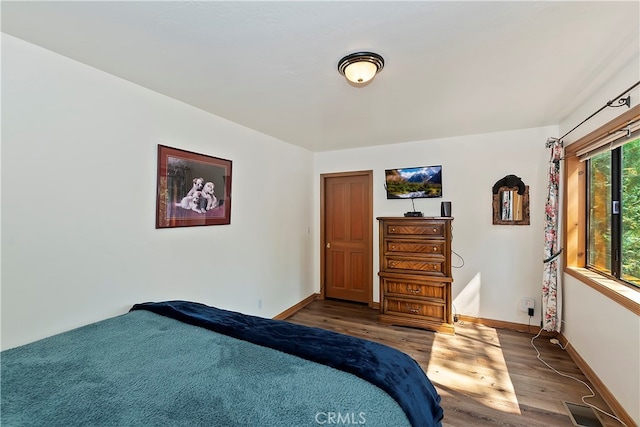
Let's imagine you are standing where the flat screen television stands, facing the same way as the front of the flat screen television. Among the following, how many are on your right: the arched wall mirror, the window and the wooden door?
1

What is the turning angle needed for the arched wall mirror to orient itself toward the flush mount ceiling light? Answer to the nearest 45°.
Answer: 0° — it already faces it

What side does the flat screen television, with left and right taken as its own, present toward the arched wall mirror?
left

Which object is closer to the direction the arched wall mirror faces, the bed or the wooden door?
the bed

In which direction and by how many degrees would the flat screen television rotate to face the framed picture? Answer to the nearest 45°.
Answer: approximately 45° to its right

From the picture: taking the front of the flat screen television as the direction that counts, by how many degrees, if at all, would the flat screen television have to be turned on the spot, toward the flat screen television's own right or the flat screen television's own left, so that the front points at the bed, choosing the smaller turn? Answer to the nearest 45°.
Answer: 0° — it already faces it

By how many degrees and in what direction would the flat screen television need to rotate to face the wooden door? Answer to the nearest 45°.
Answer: approximately 90° to its right

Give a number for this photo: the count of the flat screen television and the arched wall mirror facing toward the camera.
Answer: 2

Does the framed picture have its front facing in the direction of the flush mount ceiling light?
yes

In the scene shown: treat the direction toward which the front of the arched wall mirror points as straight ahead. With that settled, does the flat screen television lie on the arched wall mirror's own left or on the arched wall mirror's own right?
on the arched wall mirror's own right
